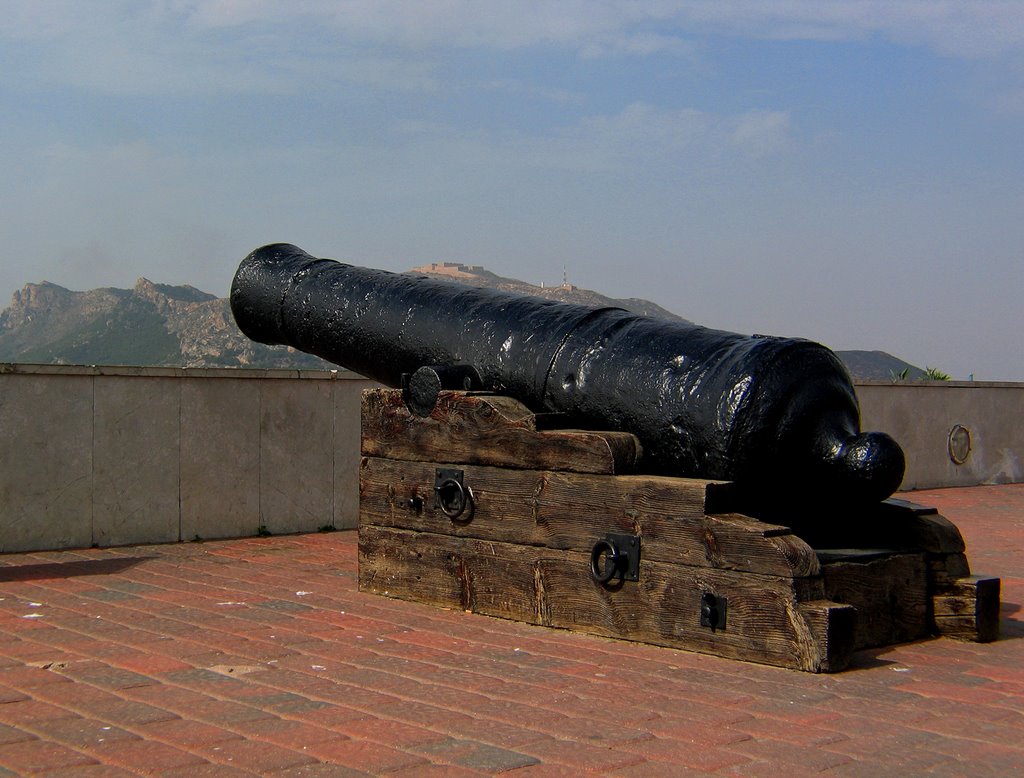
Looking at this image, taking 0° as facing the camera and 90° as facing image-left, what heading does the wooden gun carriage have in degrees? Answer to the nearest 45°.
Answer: approximately 135°
